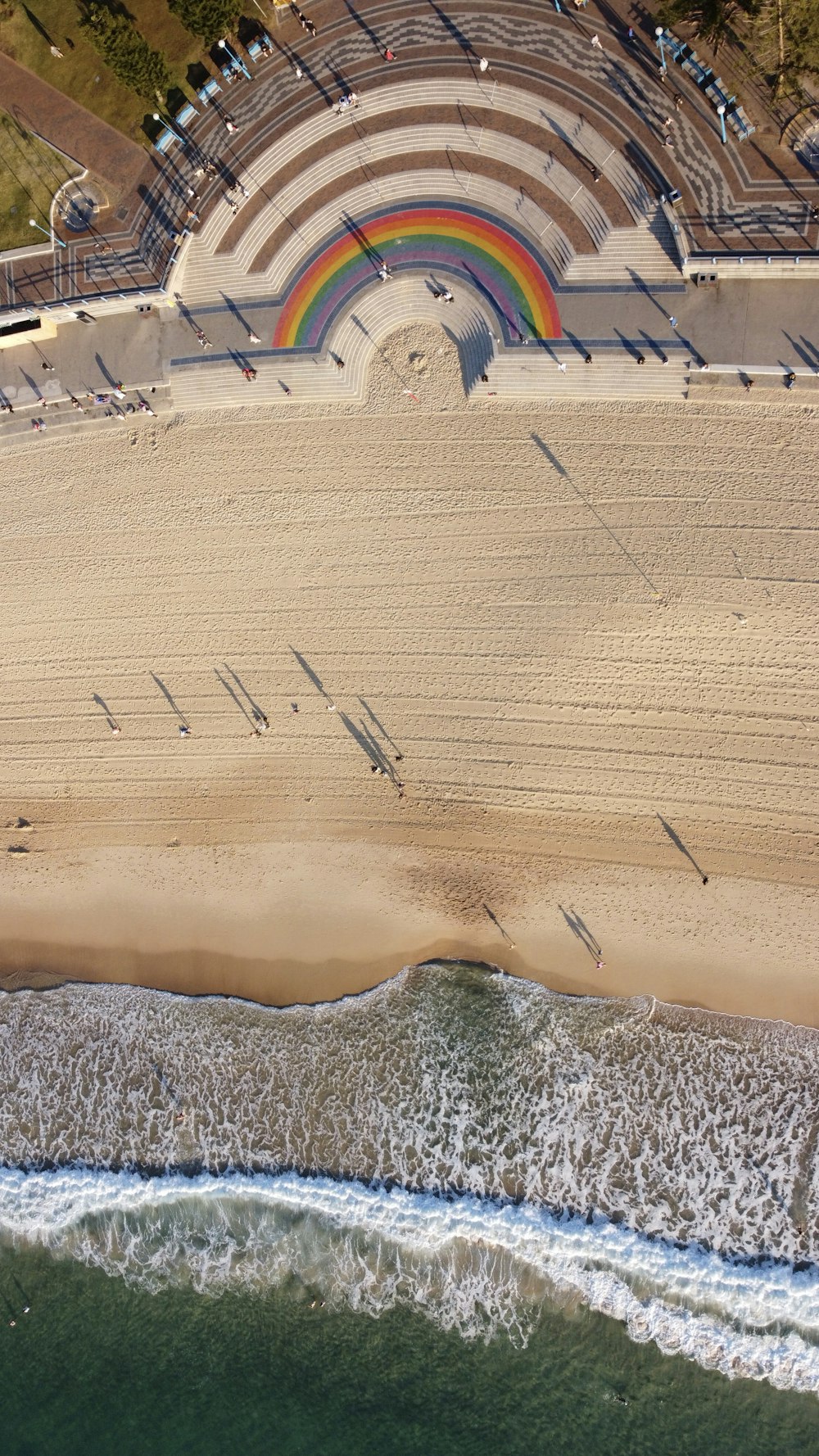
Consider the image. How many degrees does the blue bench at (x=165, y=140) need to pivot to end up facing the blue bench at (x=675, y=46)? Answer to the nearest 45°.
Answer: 0° — it already faces it

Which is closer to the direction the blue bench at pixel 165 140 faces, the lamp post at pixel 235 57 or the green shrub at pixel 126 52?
the lamp post

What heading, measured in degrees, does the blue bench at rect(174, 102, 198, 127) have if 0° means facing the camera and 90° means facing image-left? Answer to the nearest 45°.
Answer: approximately 315°

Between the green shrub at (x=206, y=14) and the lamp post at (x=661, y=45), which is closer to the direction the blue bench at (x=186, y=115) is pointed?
the lamp post

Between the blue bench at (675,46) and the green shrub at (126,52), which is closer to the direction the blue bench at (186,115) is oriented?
the blue bench
